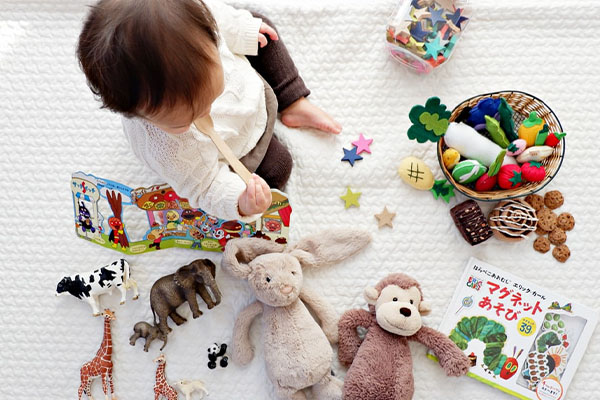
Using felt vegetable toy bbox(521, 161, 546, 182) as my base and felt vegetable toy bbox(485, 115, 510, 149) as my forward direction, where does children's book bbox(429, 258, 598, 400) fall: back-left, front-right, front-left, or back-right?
back-left

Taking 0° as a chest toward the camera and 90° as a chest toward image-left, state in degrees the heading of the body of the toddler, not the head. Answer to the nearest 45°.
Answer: approximately 315°
